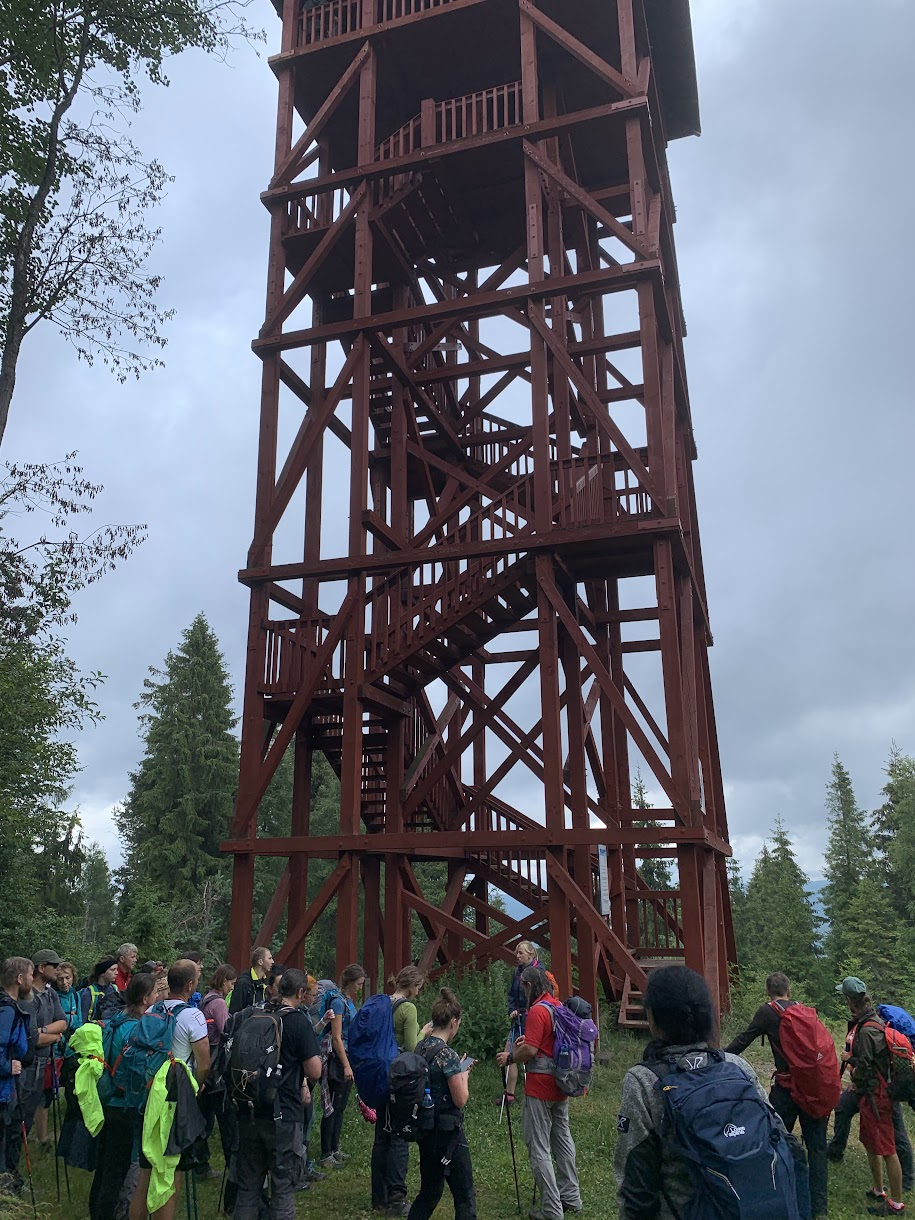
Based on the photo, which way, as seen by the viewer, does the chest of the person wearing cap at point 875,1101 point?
to the viewer's left

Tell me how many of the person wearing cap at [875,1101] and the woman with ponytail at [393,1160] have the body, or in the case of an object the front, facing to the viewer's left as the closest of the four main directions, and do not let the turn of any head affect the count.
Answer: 1

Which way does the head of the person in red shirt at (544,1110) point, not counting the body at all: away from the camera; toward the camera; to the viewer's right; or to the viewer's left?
to the viewer's left

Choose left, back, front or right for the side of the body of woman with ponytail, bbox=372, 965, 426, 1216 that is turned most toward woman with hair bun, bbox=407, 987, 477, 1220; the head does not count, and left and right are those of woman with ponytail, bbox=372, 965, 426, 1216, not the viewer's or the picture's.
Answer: right

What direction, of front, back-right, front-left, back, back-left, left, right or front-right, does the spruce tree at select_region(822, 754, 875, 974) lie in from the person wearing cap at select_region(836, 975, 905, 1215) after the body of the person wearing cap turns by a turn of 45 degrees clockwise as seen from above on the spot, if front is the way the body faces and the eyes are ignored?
front-right

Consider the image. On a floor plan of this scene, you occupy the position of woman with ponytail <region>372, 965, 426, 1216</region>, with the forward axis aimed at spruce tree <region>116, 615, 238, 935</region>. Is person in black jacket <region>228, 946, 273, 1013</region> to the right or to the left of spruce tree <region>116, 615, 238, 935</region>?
left
